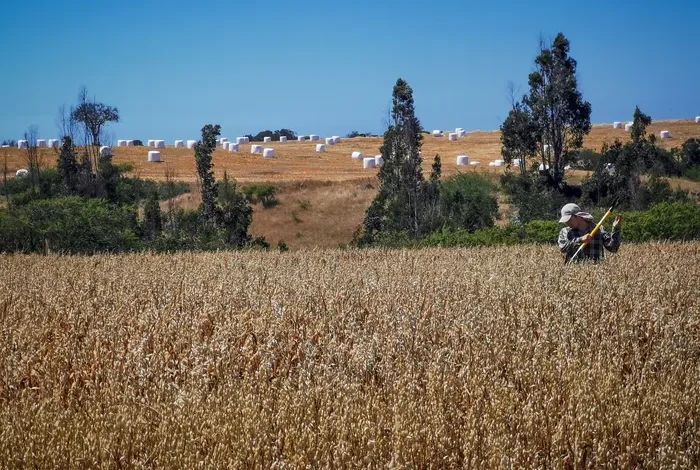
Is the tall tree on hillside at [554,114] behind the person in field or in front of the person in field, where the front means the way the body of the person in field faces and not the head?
behind

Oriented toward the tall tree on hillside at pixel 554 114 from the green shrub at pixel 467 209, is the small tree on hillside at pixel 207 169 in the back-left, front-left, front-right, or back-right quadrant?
back-left
